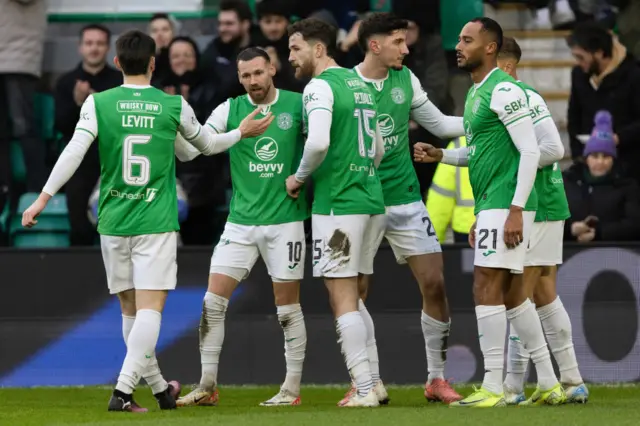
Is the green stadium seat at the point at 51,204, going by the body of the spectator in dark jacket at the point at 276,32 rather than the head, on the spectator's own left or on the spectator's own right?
on the spectator's own right

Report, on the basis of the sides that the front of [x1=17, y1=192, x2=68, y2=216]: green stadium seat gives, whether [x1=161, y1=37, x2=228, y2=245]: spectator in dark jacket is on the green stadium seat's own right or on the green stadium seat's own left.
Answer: on the green stadium seat's own left

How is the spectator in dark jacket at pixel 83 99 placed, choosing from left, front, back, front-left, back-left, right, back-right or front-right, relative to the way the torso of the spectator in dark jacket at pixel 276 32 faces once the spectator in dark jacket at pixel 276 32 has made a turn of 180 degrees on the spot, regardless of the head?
left

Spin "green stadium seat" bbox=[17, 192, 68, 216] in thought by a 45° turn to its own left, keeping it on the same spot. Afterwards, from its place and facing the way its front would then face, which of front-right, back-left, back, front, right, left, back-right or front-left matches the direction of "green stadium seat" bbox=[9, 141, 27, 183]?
back

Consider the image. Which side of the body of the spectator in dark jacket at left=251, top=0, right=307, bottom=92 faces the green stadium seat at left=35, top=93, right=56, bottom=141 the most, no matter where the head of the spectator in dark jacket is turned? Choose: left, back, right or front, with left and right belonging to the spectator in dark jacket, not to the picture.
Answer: right

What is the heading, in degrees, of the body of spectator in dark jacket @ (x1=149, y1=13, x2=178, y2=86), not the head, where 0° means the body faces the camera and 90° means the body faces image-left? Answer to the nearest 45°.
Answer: approximately 0°
